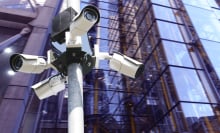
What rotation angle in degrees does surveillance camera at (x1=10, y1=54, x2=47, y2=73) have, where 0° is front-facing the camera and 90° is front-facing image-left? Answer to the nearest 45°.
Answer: approximately 45°

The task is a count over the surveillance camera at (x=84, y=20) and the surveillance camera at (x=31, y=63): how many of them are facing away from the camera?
0

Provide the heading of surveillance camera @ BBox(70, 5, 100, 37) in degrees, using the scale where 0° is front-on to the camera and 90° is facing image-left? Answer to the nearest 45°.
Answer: approximately 315°

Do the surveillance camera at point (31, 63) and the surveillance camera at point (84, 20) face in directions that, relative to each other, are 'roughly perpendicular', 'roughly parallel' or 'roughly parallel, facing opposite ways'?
roughly perpendicular

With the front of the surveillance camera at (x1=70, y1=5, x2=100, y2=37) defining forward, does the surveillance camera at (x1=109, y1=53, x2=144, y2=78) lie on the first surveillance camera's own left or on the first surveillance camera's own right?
on the first surveillance camera's own left
